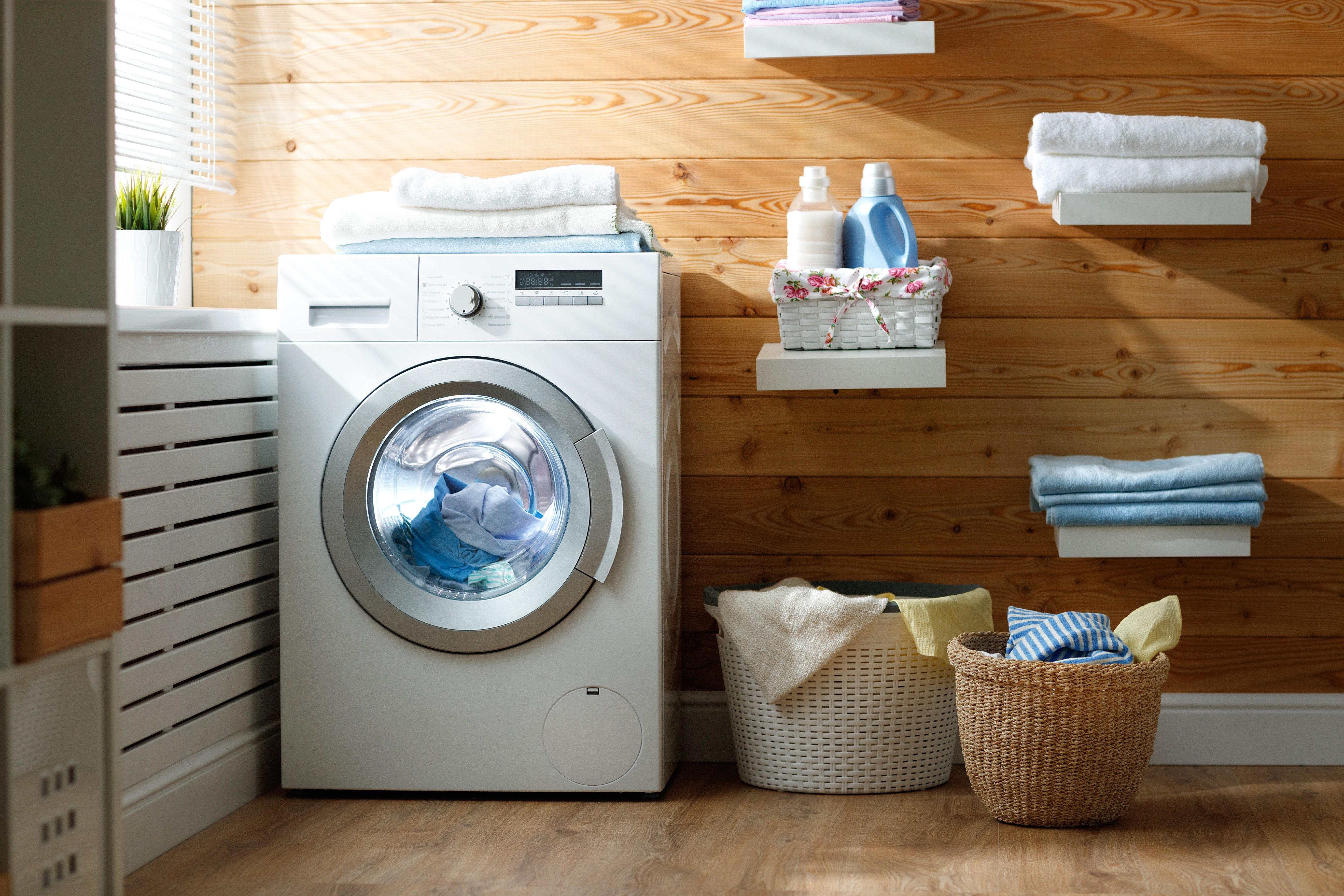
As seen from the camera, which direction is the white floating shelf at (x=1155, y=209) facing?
toward the camera

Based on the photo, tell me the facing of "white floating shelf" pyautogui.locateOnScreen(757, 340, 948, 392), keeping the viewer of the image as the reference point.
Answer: facing the viewer

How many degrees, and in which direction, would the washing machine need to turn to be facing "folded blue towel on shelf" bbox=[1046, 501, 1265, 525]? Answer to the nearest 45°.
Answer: approximately 90° to its left

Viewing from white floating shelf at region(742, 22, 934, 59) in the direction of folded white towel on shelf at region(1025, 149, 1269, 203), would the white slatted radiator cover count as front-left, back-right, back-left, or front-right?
back-right

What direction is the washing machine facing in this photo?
toward the camera

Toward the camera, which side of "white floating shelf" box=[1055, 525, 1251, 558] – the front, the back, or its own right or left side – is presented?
front
